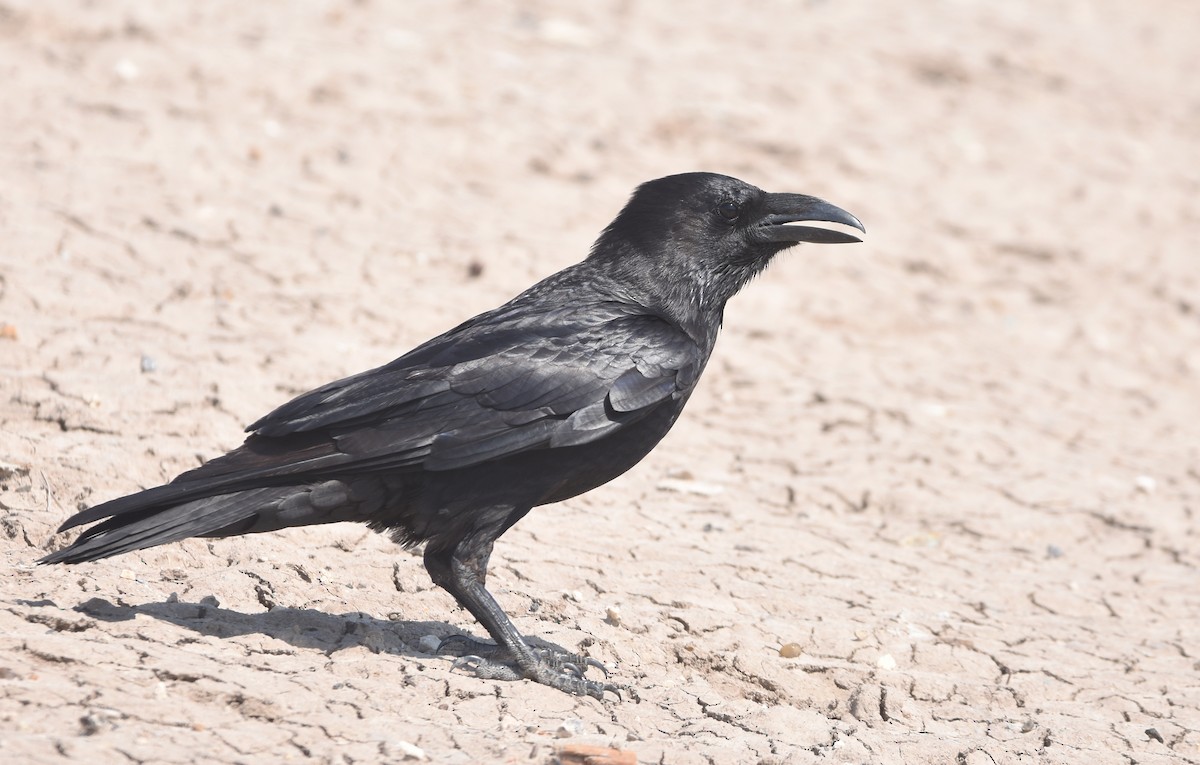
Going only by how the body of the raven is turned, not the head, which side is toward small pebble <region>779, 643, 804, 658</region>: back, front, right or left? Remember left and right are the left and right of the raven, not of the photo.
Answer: front

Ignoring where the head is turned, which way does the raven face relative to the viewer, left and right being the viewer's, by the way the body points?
facing to the right of the viewer
